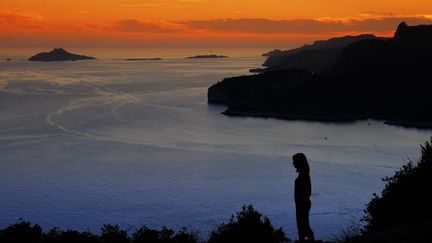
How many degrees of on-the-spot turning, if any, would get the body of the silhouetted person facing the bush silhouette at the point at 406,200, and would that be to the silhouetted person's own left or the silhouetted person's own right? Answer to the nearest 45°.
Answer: approximately 135° to the silhouetted person's own right

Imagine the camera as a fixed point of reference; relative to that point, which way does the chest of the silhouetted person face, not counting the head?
to the viewer's left
